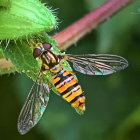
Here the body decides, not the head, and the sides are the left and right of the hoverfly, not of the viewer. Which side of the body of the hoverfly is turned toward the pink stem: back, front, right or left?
right

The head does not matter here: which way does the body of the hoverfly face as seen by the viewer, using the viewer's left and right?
facing away from the viewer and to the left of the viewer
